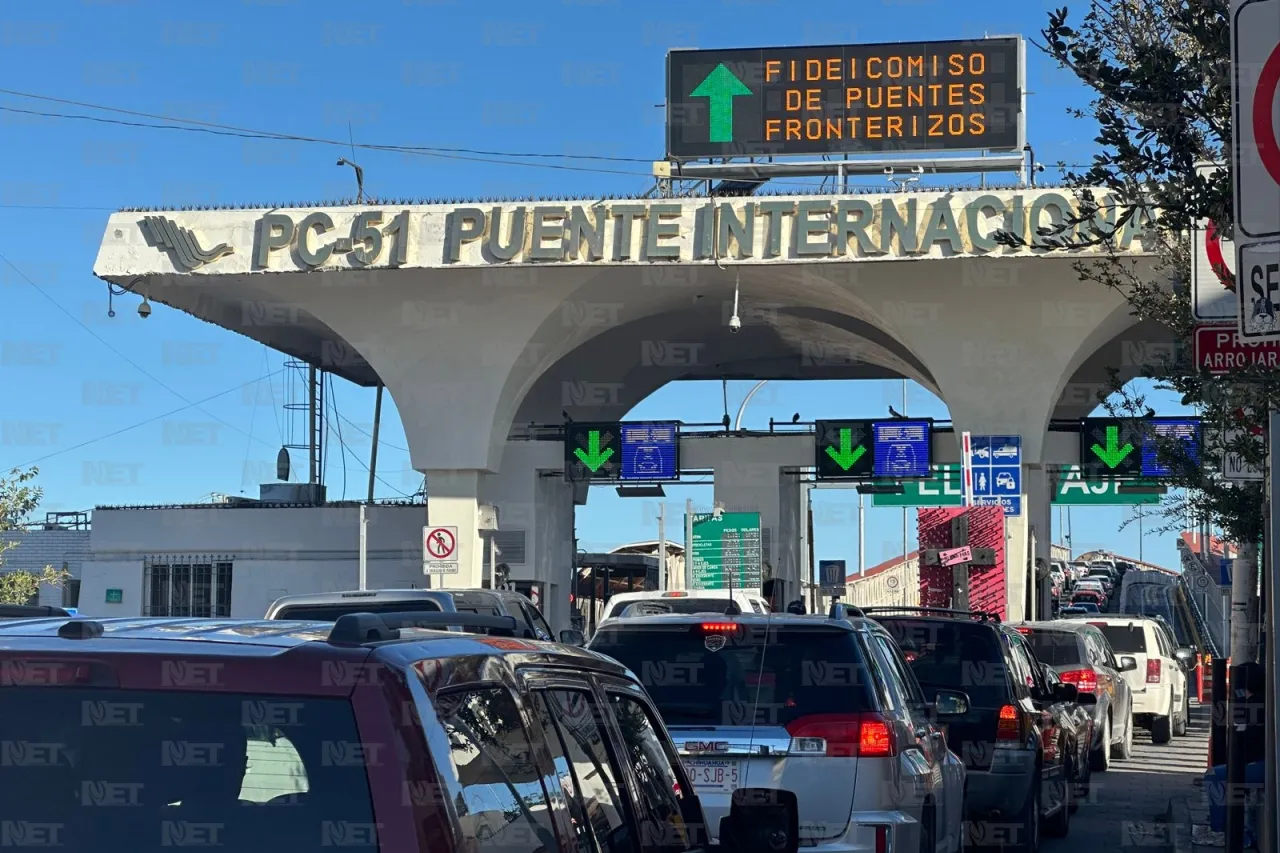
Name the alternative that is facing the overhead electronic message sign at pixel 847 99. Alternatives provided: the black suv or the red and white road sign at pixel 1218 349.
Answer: the black suv

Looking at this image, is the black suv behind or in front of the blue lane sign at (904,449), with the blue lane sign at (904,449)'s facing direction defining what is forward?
in front

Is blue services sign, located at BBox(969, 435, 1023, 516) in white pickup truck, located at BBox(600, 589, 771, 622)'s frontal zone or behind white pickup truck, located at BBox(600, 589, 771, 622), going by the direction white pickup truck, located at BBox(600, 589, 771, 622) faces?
frontal zone

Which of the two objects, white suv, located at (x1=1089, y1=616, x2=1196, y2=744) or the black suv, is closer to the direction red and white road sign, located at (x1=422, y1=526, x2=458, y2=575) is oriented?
the black suv

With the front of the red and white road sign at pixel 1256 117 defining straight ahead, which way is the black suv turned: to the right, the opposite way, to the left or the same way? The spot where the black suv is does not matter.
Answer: the opposite way

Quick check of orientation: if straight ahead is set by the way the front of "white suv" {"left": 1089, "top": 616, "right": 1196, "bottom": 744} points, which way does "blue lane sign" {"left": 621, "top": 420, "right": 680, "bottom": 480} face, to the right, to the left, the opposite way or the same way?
the opposite way

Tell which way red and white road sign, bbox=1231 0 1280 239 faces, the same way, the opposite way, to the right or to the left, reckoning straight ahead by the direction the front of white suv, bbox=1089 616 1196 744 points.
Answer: the opposite way

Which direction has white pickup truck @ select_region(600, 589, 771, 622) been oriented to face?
away from the camera

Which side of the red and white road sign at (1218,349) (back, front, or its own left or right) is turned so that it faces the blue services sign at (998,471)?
back

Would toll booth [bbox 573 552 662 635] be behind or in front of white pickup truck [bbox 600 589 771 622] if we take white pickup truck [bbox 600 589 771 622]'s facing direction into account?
in front

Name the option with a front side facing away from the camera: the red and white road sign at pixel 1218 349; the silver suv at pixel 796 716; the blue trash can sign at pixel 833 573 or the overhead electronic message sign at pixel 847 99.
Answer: the silver suv

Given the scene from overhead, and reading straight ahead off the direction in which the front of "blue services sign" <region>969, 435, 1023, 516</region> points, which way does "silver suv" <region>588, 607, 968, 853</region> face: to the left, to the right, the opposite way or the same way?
the opposite way

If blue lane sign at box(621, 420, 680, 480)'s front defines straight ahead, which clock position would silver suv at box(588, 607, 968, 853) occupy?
The silver suv is roughly at 12 o'clock from the blue lane sign.

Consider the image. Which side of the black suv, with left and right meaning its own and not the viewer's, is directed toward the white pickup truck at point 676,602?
front

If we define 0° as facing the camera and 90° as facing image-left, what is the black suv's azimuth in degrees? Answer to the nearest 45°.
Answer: approximately 180°
